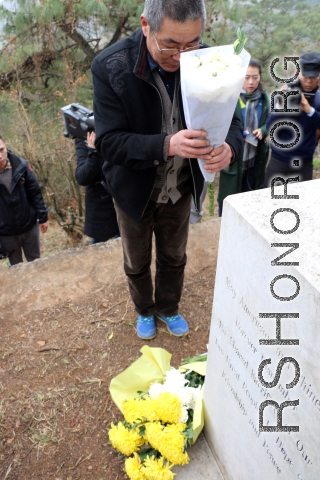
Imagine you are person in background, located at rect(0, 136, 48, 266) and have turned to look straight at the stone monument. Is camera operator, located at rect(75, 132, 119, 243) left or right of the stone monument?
left

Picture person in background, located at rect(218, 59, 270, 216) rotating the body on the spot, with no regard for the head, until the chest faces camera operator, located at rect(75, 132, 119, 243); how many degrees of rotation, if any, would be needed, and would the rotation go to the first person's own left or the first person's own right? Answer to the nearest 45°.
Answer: approximately 45° to the first person's own right
